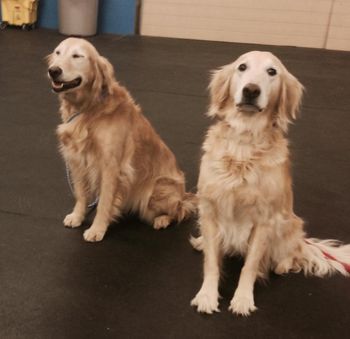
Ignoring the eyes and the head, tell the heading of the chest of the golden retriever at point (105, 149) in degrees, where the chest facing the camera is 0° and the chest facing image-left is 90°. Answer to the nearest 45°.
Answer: approximately 45°

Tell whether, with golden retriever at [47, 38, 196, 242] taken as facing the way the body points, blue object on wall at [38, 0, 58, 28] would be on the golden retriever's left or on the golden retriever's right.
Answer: on the golden retriever's right

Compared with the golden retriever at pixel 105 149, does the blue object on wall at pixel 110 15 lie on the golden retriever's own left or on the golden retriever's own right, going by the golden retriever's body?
on the golden retriever's own right

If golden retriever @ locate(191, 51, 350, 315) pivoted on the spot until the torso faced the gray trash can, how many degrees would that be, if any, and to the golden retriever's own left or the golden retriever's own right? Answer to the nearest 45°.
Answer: approximately 135° to the golden retriever's own right

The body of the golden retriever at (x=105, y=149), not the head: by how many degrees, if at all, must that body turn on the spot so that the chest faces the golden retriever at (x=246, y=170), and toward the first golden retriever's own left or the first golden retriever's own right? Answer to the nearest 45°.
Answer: approximately 90° to the first golden retriever's own left

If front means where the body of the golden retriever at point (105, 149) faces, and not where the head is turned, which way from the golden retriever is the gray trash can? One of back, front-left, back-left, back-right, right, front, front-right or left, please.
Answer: back-right

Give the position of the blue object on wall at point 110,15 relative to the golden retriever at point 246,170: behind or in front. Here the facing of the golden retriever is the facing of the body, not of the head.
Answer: behind
